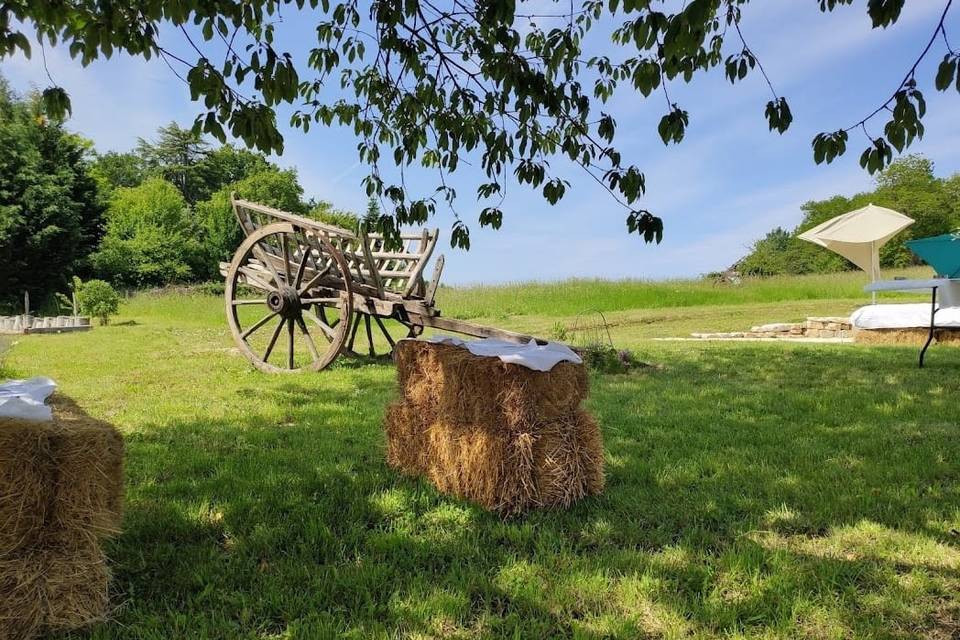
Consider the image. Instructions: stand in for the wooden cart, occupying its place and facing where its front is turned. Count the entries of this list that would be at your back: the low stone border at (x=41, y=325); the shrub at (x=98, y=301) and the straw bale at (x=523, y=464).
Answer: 2

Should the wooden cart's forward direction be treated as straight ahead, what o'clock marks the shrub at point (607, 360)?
The shrub is roughly at 11 o'clock from the wooden cart.

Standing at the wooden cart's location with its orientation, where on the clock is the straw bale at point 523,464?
The straw bale is roughly at 1 o'clock from the wooden cart.

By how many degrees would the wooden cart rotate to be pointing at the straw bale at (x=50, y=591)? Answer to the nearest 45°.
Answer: approximately 45° to its right

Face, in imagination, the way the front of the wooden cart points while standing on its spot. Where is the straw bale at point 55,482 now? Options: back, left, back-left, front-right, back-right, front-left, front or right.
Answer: front-right

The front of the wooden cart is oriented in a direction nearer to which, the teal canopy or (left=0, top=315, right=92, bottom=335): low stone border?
the teal canopy

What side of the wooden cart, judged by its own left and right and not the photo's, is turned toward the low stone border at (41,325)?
back

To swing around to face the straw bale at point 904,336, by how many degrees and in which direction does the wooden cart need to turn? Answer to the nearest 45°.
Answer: approximately 45° to its left

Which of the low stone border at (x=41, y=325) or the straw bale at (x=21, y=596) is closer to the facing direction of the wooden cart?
the straw bale

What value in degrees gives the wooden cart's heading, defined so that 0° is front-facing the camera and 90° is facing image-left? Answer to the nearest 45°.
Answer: approximately 315°

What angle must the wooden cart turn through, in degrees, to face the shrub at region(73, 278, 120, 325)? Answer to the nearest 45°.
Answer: approximately 180°

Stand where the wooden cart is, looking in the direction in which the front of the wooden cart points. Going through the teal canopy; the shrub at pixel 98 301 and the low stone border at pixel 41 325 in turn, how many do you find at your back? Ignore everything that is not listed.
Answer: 2
